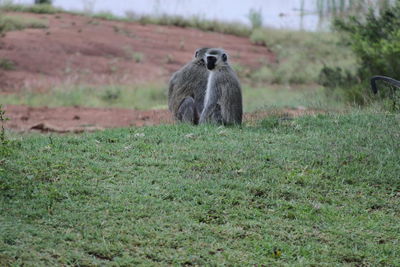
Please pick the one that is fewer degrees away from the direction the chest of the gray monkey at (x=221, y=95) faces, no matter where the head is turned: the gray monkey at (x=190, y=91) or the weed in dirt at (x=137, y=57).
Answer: the gray monkey

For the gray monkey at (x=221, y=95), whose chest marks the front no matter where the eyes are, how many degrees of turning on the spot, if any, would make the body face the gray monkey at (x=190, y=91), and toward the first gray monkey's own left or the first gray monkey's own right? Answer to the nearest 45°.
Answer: approximately 45° to the first gray monkey's own right

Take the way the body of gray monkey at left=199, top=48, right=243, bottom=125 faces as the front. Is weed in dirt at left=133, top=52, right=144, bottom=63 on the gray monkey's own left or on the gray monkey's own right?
on the gray monkey's own right

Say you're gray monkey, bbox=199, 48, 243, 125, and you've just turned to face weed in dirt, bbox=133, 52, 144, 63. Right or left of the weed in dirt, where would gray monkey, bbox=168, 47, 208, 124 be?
left
